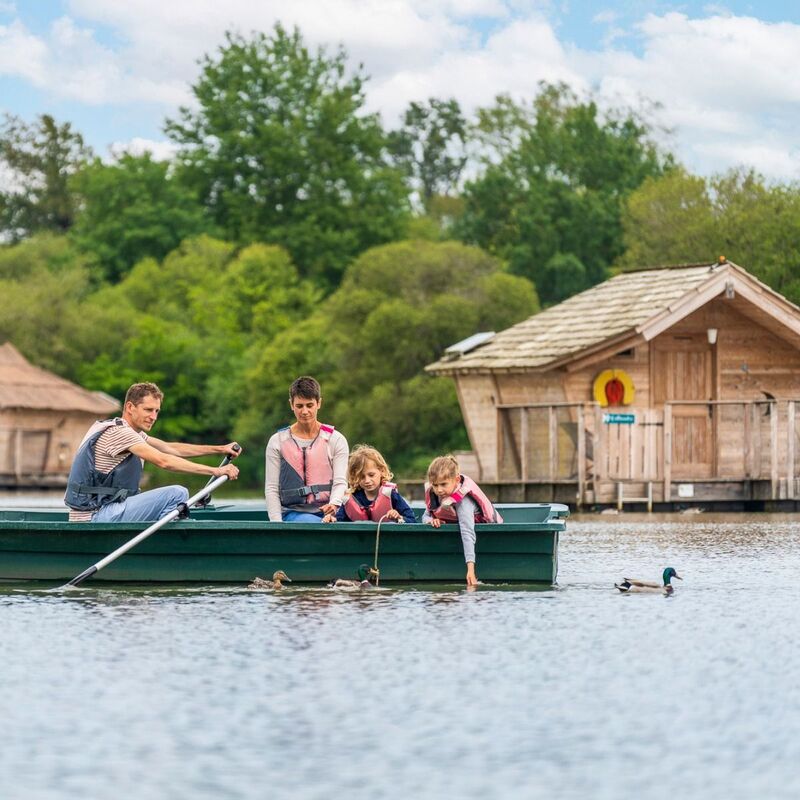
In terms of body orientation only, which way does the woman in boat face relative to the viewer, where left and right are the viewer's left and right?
facing the viewer

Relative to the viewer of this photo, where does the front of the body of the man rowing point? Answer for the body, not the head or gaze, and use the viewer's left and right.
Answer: facing to the right of the viewer

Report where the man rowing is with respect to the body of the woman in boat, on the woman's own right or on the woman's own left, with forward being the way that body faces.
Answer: on the woman's own right

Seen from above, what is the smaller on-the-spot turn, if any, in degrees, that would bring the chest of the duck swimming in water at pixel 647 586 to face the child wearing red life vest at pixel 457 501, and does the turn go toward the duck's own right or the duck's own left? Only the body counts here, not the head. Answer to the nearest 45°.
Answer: approximately 180°

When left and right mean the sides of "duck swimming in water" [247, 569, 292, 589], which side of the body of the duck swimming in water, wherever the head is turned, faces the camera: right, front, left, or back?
right

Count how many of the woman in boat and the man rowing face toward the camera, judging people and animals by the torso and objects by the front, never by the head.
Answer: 1

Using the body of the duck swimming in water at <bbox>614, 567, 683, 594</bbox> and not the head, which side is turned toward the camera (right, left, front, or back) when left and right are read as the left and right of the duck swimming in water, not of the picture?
right

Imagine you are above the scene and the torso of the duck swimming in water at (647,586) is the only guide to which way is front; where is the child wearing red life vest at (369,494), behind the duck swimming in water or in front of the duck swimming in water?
behind

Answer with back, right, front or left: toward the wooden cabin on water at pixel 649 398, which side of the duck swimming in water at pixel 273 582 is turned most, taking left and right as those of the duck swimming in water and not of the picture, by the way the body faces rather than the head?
left

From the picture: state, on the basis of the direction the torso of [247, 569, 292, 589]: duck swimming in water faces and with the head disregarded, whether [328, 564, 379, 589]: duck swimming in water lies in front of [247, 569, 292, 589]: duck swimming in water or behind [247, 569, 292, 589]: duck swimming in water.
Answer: in front

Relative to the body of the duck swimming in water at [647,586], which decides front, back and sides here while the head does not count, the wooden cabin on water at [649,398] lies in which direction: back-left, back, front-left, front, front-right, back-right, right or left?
left

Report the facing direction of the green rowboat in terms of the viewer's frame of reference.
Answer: facing to the left of the viewer

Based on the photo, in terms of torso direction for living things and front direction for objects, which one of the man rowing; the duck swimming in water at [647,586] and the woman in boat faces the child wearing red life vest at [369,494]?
the man rowing

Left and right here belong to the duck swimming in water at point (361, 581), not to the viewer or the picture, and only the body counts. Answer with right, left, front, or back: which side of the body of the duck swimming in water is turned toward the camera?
right
